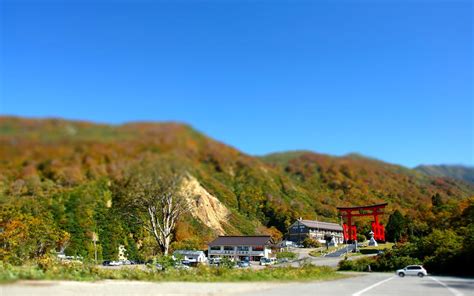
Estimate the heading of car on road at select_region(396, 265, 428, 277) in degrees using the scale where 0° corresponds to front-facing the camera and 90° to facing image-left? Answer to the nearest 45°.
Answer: approximately 90°
